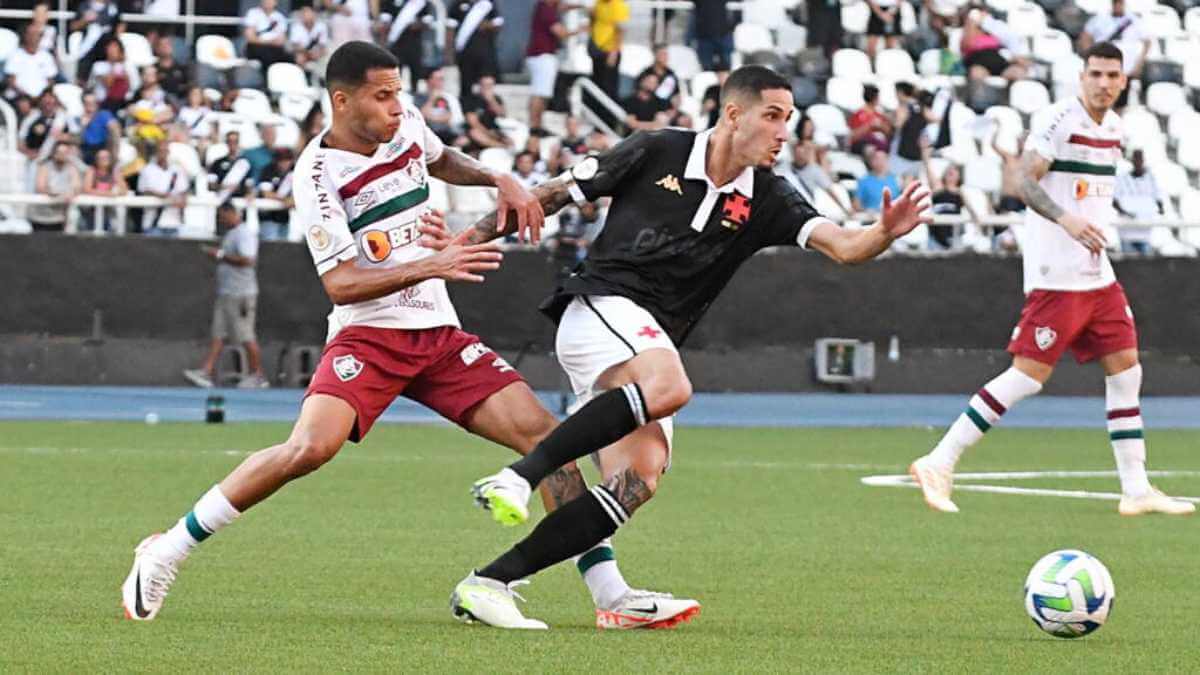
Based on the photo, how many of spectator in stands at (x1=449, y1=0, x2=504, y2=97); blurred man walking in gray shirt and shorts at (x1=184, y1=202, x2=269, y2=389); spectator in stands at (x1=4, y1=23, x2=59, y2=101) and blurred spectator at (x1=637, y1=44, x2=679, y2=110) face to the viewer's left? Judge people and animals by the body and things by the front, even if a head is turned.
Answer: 1

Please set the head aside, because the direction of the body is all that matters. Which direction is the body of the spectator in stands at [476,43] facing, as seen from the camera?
toward the camera

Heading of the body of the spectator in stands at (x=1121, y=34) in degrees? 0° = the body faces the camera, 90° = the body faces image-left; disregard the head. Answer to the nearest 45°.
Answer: approximately 0°

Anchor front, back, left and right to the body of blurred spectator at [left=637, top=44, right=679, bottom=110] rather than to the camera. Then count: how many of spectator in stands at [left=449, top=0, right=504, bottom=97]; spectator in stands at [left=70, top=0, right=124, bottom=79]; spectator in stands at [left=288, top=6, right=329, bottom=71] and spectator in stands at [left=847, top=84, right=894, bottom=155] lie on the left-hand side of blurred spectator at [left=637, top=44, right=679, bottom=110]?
1

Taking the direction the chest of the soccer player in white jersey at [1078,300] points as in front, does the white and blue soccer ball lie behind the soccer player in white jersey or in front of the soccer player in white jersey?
in front

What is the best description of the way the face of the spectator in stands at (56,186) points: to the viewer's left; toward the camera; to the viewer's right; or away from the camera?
toward the camera

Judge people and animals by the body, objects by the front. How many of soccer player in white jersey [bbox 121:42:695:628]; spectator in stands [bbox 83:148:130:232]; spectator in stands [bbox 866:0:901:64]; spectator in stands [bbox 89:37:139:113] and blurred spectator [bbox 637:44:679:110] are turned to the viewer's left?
0

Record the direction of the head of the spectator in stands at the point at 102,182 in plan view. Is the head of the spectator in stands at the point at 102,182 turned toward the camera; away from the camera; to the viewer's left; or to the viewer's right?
toward the camera

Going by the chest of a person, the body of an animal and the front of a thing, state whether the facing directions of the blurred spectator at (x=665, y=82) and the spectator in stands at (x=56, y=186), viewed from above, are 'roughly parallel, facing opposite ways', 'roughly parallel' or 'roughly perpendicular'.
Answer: roughly parallel

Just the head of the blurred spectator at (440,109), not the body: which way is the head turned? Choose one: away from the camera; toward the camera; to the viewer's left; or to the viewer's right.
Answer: toward the camera

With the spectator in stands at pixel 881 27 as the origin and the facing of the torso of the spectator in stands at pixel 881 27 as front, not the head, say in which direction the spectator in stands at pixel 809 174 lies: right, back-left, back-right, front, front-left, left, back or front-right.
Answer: front

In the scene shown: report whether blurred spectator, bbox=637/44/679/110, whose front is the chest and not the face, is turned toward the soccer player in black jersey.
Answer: yes

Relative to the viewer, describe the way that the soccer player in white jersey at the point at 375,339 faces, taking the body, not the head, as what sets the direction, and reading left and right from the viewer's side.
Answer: facing the viewer and to the right of the viewer

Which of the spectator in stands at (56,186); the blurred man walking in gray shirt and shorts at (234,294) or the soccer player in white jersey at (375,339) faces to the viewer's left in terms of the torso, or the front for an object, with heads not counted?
the blurred man walking in gray shirt and shorts

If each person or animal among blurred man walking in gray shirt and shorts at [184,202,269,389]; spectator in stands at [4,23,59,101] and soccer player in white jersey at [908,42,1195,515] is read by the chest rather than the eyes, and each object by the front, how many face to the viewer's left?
1

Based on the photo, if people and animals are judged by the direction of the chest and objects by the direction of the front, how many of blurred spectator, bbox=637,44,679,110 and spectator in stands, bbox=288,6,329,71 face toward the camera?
2

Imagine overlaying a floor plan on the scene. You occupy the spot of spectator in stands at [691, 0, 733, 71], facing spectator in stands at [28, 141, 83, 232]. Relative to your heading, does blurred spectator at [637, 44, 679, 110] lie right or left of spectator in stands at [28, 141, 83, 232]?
left

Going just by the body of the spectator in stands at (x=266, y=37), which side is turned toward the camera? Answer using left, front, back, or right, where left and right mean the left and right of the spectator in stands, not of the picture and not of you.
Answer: front

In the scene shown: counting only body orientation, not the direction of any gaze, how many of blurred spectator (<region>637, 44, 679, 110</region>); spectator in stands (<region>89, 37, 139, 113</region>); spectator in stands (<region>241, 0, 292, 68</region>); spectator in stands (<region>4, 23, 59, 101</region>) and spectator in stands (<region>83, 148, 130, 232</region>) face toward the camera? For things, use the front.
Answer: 5

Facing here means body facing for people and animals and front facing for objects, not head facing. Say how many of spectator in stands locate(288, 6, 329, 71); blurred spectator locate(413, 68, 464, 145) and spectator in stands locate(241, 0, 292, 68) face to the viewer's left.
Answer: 0
